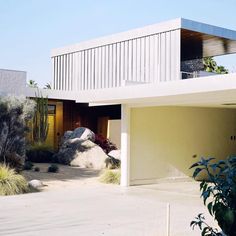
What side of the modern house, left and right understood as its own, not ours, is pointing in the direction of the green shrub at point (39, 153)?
right

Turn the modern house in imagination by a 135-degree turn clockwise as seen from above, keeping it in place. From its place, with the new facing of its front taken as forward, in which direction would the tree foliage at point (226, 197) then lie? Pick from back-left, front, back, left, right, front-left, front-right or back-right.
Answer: back

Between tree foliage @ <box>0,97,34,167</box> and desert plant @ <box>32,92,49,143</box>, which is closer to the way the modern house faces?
the tree foliage

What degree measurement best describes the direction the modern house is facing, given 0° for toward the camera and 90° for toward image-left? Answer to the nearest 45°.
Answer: approximately 45°

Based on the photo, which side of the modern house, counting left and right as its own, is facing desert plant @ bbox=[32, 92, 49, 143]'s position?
right
